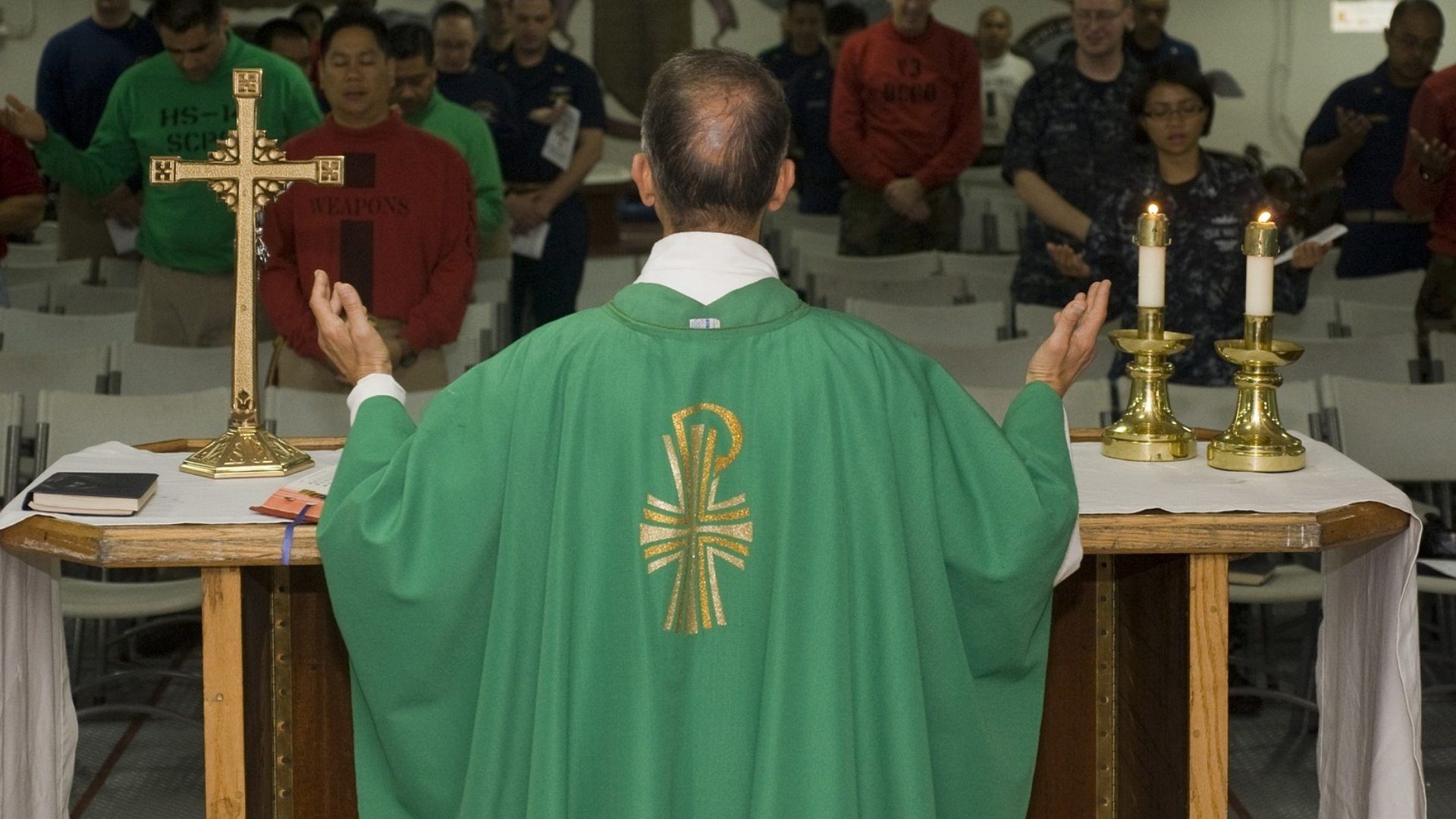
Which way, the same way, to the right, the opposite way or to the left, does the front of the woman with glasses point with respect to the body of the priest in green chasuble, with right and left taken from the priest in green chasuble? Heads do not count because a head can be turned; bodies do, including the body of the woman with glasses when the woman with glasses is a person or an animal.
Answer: the opposite way

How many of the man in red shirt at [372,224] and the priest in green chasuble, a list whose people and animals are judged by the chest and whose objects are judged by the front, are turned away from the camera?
1

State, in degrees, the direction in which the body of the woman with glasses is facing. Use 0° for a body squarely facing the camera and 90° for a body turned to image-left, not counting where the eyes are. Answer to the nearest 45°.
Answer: approximately 0°

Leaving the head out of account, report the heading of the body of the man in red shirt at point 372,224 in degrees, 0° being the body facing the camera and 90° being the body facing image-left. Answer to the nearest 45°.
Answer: approximately 0°

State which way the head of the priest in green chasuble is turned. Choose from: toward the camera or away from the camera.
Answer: away from the camera

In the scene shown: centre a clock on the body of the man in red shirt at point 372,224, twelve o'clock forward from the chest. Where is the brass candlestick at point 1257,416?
The brass candlestick is roughly at 11 o'clock from the man in red shirt.

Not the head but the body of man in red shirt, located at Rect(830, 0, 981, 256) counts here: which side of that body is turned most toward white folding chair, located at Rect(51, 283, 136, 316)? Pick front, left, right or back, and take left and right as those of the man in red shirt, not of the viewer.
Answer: right

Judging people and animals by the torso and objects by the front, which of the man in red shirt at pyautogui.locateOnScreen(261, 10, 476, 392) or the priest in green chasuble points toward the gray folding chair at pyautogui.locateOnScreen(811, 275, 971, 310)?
the priest in green chasuble

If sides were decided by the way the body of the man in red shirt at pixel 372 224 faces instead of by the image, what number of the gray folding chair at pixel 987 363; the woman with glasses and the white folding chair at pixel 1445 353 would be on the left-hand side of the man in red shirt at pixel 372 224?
3

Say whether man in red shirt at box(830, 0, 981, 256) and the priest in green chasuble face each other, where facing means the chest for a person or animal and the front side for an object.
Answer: yes

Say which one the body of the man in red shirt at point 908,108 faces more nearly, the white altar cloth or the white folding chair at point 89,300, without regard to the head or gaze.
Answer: the white altar cloth

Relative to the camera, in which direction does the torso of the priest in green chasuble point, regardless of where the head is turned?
away from the camera
